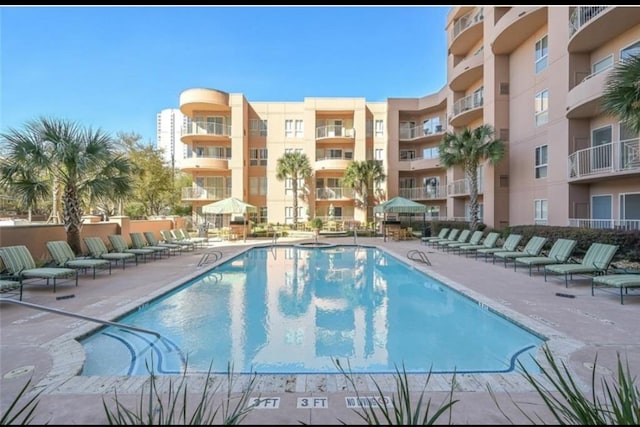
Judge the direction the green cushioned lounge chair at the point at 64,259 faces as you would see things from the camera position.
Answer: facing the viewer and to the right of the viewer

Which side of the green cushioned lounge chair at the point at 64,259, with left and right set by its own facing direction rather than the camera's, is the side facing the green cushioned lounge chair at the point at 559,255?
front

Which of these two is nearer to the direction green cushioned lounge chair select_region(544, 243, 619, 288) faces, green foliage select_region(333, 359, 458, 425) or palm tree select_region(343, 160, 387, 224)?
the green foliage

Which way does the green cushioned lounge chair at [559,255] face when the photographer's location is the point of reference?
facing the viewer and to the left of the viewer

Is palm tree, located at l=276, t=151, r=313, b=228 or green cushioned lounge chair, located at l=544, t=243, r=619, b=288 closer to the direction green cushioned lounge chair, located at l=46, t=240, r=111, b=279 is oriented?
the green cushioned lounge chair

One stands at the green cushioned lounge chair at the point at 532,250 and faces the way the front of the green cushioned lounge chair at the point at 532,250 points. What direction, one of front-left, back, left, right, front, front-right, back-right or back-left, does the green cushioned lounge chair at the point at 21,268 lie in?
front

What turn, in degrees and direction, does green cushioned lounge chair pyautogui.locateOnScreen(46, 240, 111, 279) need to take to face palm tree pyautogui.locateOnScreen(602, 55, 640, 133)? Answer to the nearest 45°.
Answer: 0° — it already faces it

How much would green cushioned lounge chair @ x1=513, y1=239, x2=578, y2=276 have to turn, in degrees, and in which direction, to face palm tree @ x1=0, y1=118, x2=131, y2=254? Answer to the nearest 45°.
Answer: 0° — it already faces it

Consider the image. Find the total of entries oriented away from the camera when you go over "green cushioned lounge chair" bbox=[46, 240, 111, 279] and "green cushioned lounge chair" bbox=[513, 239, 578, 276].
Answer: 0

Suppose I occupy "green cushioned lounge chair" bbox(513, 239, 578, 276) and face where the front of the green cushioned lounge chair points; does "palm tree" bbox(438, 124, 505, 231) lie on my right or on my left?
on my right

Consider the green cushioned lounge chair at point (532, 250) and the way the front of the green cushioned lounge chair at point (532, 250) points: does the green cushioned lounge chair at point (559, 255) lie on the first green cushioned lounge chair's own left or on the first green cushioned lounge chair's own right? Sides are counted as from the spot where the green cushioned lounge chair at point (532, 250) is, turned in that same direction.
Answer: on the first green cushioned lounge chair's own left
